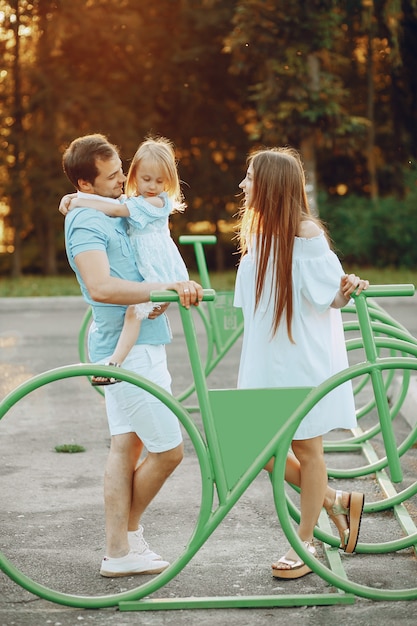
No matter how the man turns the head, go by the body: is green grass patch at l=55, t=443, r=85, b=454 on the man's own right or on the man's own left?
on the man's own left

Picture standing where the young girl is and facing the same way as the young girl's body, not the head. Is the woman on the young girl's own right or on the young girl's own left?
on the young girl's own left

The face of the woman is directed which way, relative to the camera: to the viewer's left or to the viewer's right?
to the viewer's left

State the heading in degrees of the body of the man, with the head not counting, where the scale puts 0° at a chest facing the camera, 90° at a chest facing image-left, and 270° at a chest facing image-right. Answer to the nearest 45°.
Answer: approximately 270°

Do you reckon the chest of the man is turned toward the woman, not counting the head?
yes

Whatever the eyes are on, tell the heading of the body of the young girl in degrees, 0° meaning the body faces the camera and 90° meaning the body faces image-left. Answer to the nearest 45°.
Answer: approximately 45°
